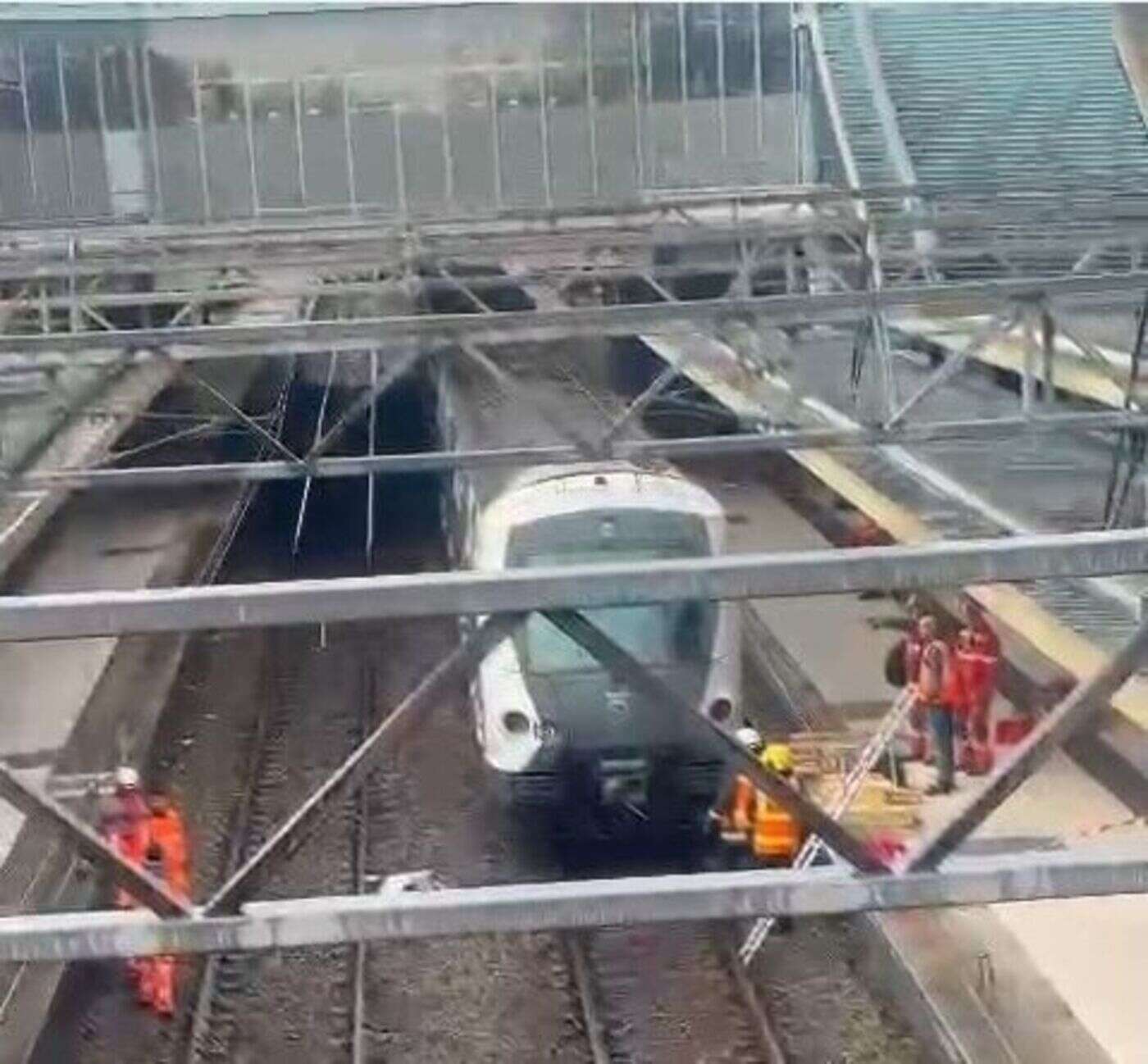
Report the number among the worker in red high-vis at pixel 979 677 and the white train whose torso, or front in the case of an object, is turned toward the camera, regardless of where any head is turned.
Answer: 1

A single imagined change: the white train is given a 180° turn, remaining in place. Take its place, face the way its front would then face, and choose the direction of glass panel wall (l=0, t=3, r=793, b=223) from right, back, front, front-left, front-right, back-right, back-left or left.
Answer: front

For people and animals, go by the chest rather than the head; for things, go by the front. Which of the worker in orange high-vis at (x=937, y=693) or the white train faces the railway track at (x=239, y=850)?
the worker in orange high-vis

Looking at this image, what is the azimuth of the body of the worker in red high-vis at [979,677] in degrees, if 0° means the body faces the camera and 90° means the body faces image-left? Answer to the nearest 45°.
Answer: approximately 90°

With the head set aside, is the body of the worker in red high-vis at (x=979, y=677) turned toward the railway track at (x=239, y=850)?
yes

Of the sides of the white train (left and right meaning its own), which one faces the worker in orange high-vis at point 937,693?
left

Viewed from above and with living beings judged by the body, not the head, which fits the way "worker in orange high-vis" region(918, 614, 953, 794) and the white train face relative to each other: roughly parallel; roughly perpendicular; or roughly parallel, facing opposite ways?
roughly perpendicular

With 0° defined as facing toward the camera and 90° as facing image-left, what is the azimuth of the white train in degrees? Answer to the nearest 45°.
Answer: approximately 0°

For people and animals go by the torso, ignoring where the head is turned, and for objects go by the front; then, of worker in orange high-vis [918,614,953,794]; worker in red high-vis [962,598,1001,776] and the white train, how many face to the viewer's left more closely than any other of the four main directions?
2

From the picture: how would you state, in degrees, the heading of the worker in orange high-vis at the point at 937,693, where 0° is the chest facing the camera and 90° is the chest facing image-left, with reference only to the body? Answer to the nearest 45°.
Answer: approximately 90°

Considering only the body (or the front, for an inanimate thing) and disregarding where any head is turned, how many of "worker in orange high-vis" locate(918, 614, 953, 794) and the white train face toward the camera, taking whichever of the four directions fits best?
1

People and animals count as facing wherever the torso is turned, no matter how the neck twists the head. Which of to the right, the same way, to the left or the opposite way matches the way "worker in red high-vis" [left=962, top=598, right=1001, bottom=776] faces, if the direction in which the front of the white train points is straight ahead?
to the right
